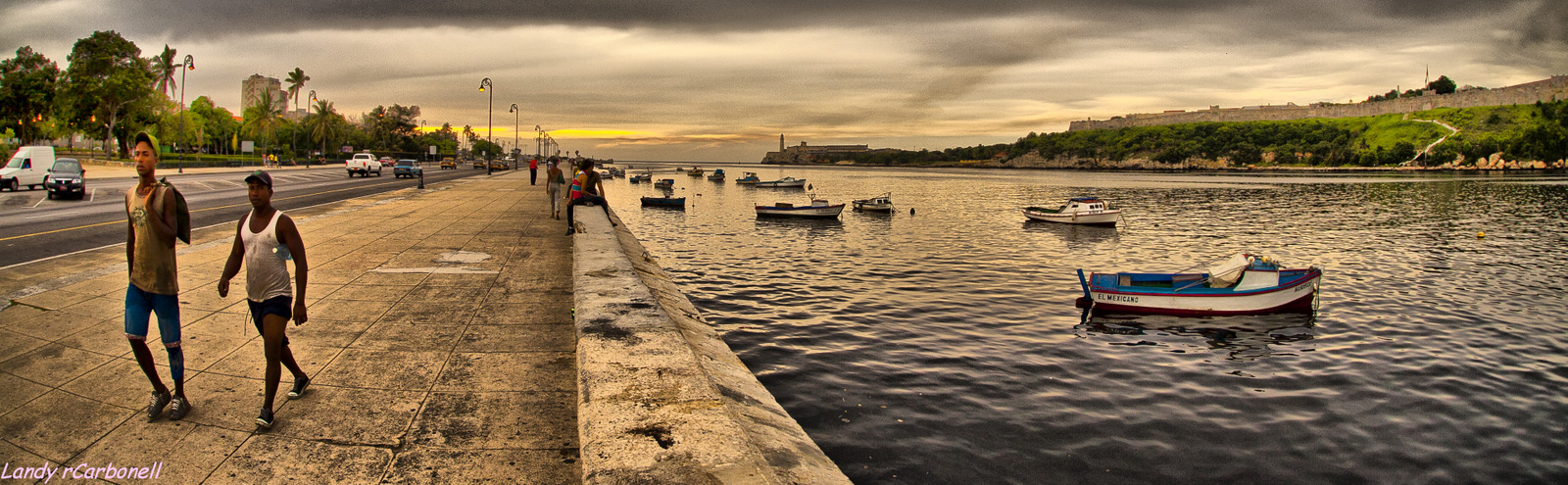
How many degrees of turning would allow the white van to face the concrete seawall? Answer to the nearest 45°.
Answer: approximately 45° to its left

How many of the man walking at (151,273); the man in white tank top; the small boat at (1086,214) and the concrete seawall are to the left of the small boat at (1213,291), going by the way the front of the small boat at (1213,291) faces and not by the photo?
1

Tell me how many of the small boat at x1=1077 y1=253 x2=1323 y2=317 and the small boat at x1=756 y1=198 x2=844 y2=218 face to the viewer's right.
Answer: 2

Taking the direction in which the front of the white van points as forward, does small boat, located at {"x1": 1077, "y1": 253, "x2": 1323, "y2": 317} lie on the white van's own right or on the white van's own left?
on the white van's own left

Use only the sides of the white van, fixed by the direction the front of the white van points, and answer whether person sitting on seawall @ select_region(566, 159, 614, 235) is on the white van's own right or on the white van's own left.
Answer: on the white van's own left

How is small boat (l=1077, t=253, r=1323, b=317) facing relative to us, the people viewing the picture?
facing to the right of the viewer

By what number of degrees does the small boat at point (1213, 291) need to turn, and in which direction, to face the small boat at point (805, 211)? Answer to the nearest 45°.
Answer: approximately 135° to its left

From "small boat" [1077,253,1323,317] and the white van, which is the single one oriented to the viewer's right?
the small boat

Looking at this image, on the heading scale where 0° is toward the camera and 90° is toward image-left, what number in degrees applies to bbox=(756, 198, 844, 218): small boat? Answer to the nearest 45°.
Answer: approximately 270°

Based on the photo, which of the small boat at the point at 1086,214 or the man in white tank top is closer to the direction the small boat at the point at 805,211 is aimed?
the small boat

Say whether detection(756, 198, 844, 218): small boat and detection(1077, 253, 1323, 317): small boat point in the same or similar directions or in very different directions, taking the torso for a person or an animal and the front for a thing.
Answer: same or similar directions
